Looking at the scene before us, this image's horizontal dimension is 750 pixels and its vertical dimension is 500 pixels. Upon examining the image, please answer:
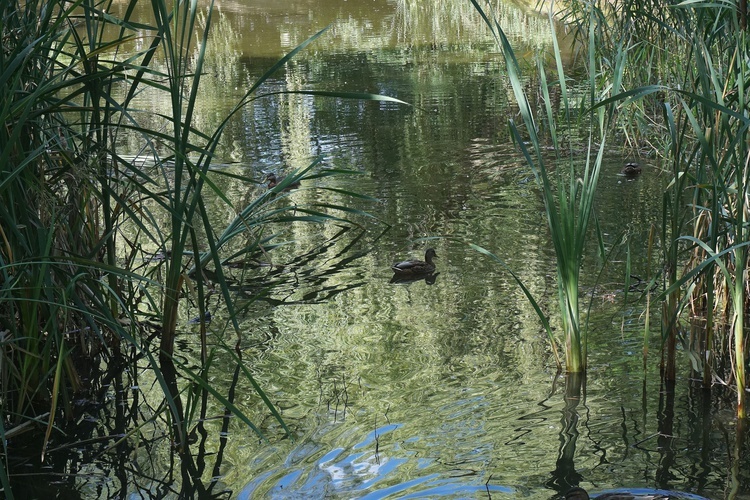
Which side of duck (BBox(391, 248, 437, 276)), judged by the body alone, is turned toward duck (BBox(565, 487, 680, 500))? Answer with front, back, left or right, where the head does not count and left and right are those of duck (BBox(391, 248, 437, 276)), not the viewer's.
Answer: right

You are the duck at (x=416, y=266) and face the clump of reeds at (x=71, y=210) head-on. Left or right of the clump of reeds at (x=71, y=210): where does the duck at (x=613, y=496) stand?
left

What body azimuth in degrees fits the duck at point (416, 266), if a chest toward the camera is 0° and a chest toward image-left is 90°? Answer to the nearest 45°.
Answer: approximately 270°
